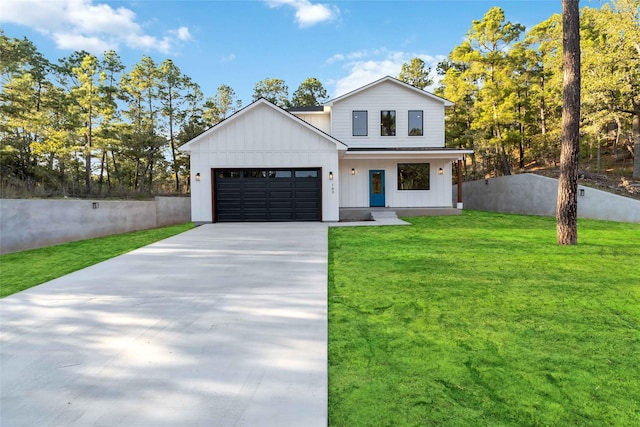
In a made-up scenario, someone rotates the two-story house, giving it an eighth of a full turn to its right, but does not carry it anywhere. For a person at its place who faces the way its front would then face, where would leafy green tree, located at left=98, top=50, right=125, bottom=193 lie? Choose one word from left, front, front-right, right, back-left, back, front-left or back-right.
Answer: right

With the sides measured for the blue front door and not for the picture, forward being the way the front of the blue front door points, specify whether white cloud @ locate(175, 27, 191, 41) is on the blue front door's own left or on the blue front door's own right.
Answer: on the blue front door's own right

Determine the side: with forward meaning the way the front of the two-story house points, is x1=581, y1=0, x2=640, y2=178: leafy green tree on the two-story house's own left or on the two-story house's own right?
on the two-story house's own left

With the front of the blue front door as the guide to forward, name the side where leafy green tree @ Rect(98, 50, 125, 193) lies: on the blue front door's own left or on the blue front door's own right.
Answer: on the blue front door's own right

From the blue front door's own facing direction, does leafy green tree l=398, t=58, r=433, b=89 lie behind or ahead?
behind

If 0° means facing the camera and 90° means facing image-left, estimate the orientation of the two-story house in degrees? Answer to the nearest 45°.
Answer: approximately 0°

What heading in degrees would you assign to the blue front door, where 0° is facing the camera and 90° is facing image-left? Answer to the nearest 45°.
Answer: approximately 0°

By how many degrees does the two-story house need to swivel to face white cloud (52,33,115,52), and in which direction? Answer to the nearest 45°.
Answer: approximately 135° to its right

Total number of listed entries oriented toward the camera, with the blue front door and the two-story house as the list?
2
